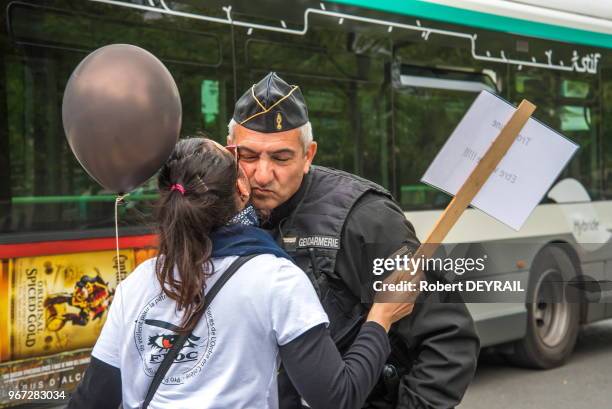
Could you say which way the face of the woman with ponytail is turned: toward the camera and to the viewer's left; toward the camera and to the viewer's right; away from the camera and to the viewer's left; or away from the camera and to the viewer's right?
away from the camera and to the viewer's right

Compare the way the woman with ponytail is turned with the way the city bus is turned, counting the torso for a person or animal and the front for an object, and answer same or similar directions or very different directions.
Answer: very different directions

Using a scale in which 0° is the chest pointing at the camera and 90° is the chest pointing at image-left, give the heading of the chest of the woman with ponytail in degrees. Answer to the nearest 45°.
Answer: approximately 225°
